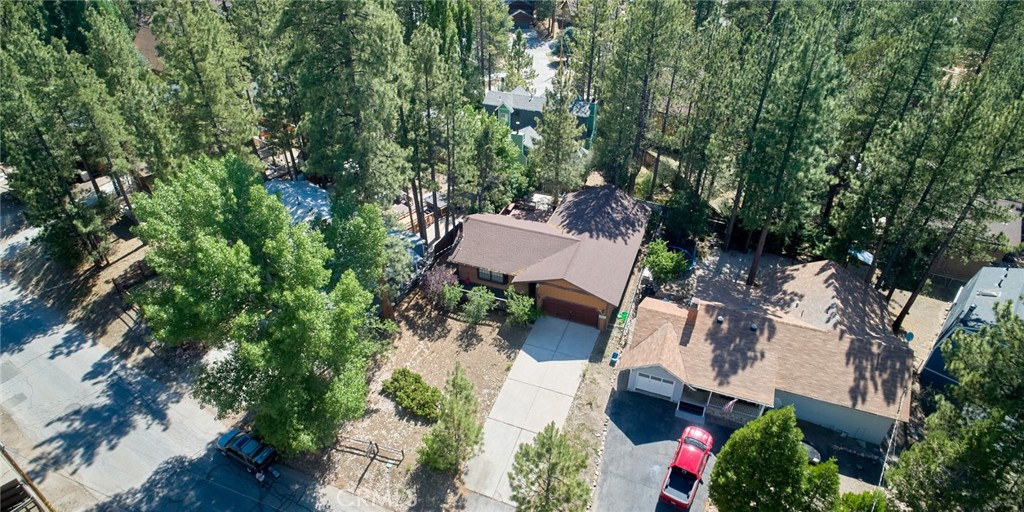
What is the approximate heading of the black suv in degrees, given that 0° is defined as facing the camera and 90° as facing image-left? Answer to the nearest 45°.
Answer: approximately 135°

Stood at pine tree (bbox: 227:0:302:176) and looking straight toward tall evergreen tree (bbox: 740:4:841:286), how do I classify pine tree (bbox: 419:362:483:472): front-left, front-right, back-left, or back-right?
front-right

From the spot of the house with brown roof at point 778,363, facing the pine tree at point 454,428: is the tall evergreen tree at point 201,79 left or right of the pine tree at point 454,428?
right

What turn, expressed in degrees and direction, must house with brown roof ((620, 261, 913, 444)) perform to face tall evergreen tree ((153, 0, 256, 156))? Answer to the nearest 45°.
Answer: approximately 90° to its right

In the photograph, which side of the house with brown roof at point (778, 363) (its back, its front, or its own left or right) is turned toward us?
front

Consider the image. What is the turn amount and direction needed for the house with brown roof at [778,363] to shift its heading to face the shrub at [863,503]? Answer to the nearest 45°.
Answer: approximately 45° to its left

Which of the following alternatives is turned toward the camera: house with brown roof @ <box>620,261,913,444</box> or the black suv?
the house with brown roof

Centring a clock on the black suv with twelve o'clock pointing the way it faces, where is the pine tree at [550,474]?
The pine tree is roughly at 6 o'clock from the black suv.

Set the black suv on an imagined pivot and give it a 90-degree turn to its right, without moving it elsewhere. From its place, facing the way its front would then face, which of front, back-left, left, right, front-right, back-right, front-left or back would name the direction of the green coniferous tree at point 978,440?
right

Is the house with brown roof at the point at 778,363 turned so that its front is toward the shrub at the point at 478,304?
no

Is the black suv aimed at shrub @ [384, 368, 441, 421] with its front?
no

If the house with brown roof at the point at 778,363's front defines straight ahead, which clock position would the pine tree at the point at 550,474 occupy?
The pine tree is roughly at 1 o'clock from the house with brown roof.

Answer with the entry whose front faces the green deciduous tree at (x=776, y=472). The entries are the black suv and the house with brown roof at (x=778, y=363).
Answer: the house with brown roof

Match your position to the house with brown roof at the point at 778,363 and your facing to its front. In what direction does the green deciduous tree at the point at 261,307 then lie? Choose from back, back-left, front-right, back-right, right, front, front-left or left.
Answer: front-right

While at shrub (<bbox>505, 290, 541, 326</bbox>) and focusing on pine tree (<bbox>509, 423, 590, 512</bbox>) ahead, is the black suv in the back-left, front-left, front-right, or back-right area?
front-right

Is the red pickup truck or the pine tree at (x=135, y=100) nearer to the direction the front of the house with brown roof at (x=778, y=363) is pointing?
the red pickup truck
